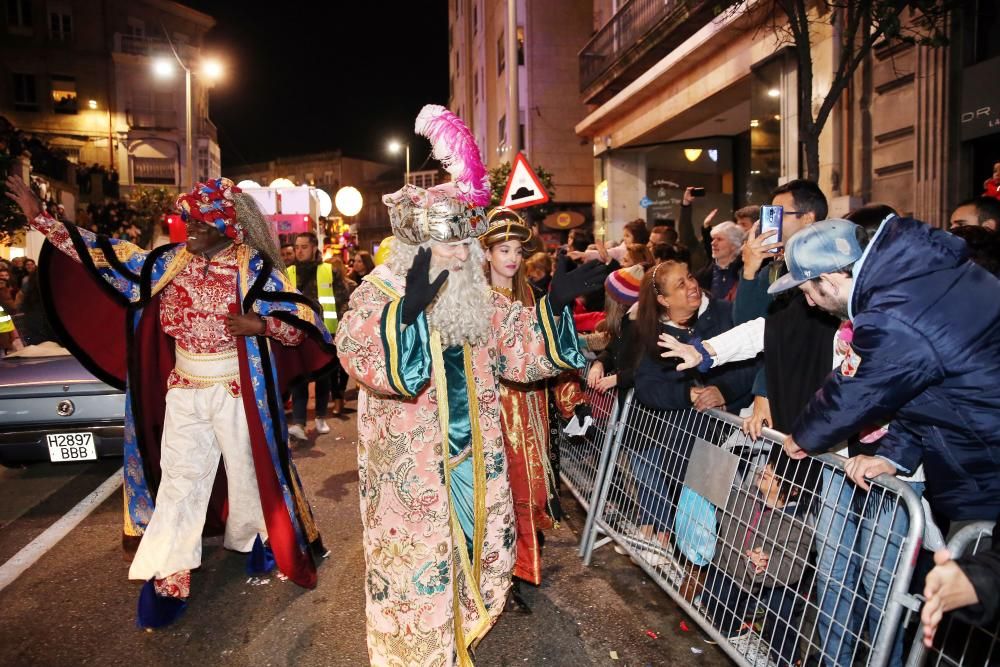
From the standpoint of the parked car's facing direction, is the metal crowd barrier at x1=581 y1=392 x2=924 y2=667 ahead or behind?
behind

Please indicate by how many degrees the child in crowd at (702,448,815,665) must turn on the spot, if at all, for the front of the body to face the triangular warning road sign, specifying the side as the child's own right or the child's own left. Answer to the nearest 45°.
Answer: approximately 90° to the child's own right

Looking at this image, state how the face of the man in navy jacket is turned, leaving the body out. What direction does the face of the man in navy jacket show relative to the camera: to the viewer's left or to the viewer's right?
to the viewer's left

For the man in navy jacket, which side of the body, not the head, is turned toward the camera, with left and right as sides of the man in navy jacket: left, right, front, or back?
left

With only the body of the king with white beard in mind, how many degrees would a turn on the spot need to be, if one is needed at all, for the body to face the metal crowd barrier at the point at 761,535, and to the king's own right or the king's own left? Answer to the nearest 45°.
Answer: approximately 45° to the king's own left

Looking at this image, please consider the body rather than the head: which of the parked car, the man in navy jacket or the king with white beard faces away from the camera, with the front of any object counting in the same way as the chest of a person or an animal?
the parked car

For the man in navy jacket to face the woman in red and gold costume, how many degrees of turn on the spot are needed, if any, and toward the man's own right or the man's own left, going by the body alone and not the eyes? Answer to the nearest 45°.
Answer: approximately 45° to the man's own right

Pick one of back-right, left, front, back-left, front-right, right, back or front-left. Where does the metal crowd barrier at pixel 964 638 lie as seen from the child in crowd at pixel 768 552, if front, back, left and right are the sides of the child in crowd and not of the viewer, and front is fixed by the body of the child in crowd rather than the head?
left

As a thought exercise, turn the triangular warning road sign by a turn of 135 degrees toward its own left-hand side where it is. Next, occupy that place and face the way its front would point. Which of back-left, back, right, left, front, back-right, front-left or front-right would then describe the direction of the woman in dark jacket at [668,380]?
back-right

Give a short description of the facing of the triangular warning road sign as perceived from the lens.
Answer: facing the viewer

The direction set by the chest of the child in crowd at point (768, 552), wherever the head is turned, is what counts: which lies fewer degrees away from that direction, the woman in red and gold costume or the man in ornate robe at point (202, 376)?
the man in ornate robe

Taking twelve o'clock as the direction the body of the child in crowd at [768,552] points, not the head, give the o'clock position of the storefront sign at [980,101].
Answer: The storefront sign is roughly at 5 o'clock from the child in crowd.

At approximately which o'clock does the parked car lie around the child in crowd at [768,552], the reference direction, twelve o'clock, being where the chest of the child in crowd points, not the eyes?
The parked car is roughly at 2 o'clock from the child in crowd.

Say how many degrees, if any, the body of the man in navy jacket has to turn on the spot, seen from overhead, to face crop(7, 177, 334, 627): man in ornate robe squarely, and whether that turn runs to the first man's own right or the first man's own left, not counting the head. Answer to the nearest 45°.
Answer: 0° — they already face them

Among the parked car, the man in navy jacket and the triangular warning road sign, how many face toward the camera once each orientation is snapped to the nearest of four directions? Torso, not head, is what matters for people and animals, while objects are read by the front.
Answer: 1

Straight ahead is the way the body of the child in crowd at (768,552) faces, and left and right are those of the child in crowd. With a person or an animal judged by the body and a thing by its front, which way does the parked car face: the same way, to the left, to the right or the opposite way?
to the right

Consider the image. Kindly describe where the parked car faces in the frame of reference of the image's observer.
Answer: facing away from the viewer

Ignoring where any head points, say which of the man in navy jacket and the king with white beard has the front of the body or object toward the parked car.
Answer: the man in navy jacket

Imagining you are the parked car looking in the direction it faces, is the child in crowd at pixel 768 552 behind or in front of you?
behind

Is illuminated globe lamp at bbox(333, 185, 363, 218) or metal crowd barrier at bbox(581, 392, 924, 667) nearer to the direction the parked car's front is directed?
the illuminated globe lamp

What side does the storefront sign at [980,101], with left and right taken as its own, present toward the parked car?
front
